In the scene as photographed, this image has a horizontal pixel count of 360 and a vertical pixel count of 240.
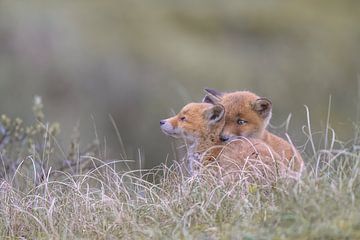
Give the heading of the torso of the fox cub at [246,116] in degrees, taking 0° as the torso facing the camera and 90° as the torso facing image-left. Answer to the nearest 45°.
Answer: approximately 45°
